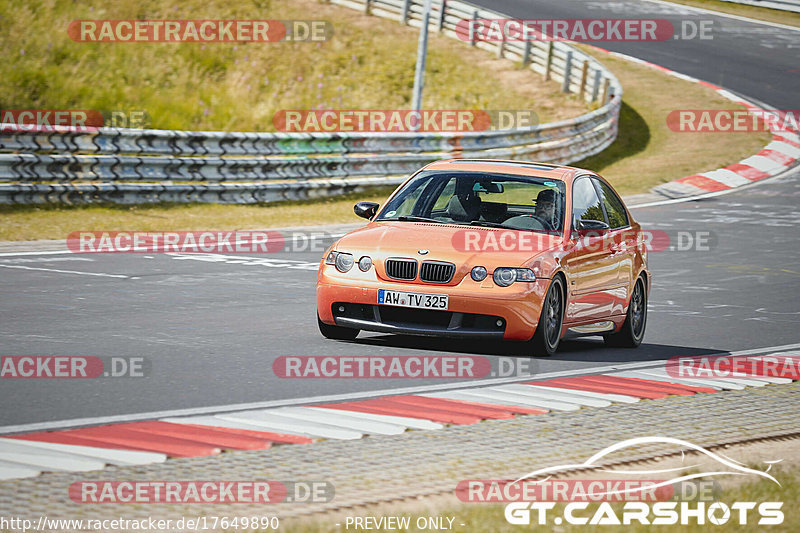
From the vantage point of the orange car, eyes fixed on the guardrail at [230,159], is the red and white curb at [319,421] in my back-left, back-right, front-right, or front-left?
back-left

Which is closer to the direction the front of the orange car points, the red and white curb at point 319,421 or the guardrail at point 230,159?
the red and white curb

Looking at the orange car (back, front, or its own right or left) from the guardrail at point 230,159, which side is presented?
right

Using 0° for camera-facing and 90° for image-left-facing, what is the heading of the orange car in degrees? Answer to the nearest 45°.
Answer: approximately 45°

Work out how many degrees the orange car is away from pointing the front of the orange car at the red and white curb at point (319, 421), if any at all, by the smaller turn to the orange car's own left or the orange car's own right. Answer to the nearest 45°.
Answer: approximately 45° to the orange car's own left
